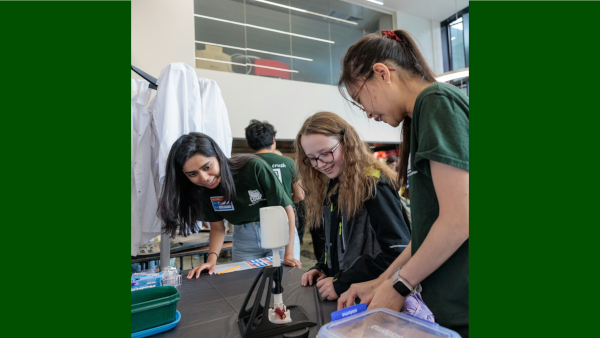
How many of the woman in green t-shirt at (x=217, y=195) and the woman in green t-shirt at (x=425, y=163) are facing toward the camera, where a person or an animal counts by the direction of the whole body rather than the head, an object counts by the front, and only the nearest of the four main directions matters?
1

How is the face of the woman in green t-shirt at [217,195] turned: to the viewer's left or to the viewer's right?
to the viewer's right

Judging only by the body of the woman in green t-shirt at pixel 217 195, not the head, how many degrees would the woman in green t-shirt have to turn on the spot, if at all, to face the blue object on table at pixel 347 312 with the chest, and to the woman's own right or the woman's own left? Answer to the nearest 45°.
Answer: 0° — they already face it

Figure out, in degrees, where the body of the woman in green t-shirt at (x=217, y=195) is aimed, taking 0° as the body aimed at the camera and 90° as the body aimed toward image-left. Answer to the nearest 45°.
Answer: approximately 0°

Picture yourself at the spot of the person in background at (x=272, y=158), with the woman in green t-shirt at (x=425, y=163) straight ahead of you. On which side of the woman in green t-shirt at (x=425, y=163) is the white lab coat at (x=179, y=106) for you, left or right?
right

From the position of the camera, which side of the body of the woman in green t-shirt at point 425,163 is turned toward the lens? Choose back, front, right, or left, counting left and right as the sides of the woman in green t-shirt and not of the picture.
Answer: left

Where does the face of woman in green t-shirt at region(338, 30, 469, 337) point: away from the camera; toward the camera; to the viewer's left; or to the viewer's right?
to the viewer's left

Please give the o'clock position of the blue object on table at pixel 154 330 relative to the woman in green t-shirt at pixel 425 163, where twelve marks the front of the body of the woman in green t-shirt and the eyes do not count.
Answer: The blue object on table is roughly at 12 o'clock from the woman in green t-shirt.

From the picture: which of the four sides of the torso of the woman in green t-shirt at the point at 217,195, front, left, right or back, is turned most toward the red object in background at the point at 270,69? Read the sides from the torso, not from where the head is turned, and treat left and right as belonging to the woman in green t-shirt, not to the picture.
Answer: back

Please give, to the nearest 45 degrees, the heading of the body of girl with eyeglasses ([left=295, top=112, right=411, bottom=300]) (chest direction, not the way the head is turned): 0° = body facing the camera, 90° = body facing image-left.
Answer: approximately 45°

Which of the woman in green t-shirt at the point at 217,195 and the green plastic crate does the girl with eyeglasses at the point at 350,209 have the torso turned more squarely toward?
the green plastic crate
